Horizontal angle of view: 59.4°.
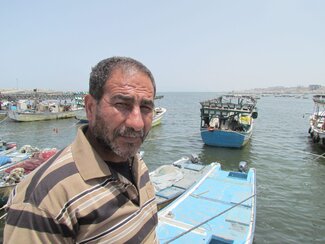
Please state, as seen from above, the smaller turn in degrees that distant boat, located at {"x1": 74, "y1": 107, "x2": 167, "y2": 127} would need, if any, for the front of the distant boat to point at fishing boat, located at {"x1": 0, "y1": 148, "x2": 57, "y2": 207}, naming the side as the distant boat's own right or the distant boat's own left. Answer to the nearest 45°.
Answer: approximately 90° to the distant boat's own right

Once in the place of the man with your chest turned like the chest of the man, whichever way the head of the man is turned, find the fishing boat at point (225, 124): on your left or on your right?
on your left

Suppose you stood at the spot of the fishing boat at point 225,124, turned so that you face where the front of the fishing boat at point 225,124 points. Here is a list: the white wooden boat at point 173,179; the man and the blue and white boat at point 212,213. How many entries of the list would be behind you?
3

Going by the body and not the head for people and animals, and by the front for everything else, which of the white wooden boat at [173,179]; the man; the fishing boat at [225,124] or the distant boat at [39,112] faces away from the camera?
the fishing boat

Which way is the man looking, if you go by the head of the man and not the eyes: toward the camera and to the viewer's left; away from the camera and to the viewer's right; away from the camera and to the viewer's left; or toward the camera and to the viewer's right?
toward the camera and to the viewer's right

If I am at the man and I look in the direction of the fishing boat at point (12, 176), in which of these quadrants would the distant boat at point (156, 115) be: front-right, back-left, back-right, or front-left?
front-right

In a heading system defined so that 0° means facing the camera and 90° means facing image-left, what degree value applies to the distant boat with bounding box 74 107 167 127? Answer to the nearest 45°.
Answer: approximately 270°

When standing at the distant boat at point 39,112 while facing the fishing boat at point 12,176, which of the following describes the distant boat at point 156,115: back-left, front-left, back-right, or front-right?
front-left
